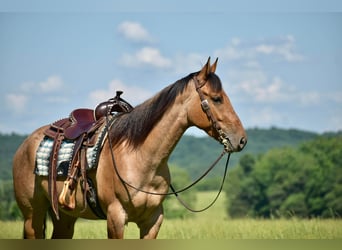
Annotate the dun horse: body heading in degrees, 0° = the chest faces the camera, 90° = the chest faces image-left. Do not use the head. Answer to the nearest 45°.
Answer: approximately 315°
